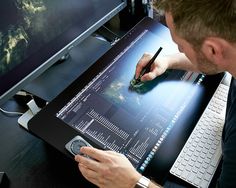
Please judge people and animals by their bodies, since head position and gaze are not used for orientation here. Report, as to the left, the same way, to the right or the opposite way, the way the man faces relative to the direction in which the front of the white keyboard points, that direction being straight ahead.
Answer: the opposite way

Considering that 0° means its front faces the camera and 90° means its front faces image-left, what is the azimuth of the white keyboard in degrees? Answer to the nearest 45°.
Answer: approximately 315°

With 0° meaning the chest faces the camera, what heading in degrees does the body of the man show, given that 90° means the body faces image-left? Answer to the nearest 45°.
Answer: approximately 135°

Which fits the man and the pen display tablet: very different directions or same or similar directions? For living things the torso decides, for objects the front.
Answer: very different directions

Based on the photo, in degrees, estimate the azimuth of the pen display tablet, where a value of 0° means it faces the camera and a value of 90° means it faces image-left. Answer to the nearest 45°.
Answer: approximately 315°

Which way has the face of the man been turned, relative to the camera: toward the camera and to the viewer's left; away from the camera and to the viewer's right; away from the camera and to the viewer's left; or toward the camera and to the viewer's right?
away from the camera and to the viewer's left
